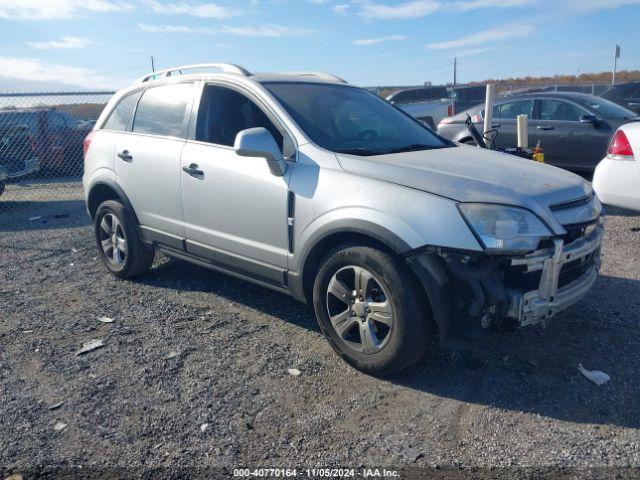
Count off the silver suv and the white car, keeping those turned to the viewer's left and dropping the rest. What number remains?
0

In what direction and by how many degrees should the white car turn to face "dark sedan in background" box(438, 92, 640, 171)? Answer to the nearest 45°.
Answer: approximately 90° to its left

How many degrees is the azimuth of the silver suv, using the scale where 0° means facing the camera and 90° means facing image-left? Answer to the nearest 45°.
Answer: approximately 315°

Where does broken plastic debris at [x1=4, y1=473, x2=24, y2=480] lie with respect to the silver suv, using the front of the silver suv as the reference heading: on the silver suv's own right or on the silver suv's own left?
on the silver suv's own right

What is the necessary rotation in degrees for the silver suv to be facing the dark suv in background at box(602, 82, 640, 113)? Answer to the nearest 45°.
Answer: approximately 90° to its left

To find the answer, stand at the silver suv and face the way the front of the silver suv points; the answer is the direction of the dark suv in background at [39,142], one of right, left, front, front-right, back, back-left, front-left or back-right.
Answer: back

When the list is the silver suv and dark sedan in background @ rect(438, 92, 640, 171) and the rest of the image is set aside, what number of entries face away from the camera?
0
